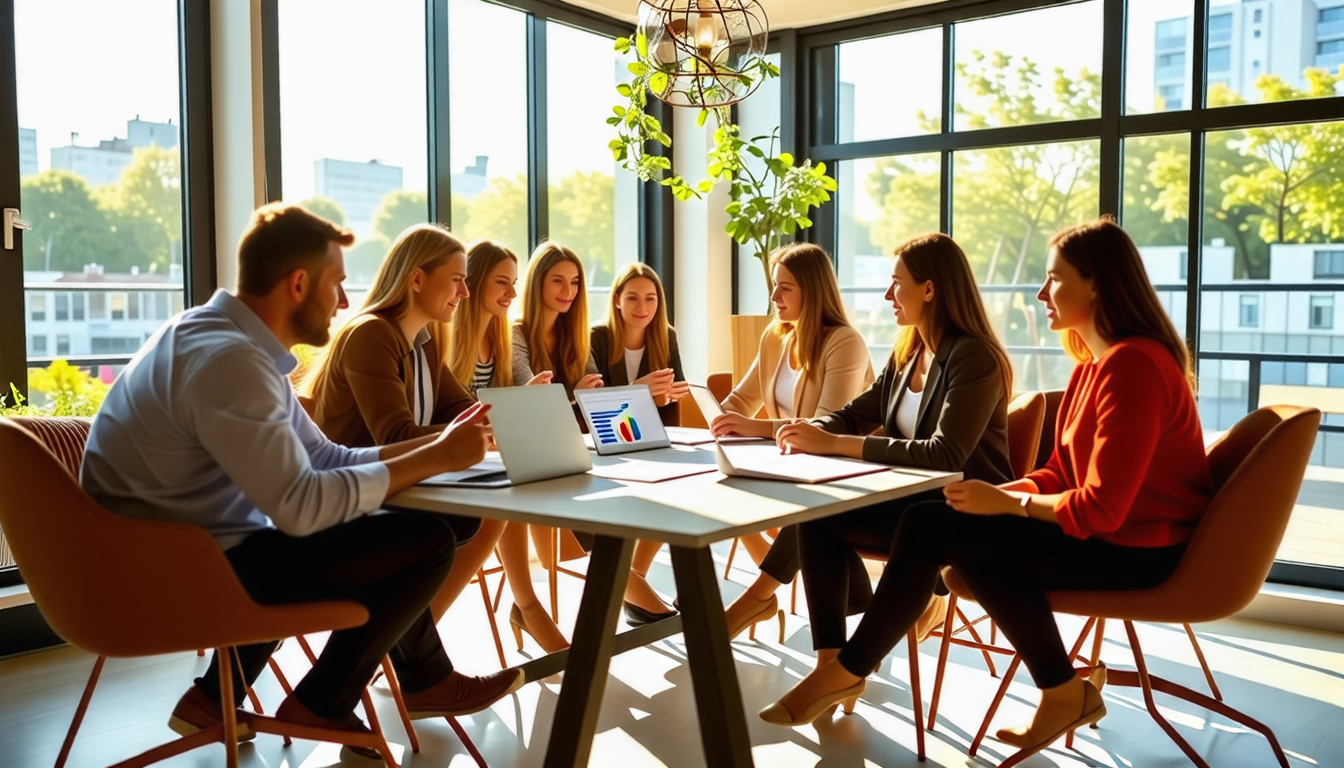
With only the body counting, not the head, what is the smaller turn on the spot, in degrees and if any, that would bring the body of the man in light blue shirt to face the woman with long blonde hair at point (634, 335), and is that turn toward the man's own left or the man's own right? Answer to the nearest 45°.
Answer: approximately 45° to the man's own left

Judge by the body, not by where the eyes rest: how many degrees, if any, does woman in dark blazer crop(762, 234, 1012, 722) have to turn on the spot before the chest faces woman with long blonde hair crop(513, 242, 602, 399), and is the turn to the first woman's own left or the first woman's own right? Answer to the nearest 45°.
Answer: approximately 45° to the first woman's own right

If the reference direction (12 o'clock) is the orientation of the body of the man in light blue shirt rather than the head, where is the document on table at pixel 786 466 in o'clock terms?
The document on table is roughly at 12 o'clock from the man in light blue shirt.

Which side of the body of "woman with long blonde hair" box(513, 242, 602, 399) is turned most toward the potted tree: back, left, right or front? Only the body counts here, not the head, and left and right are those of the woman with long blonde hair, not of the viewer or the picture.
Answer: left

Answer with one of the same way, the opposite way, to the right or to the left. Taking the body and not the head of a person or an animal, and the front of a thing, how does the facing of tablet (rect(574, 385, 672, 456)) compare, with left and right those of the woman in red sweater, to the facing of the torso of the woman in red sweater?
to the left

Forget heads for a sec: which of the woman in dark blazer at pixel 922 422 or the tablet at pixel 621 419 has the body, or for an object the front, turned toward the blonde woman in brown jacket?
the woman in dark blazer

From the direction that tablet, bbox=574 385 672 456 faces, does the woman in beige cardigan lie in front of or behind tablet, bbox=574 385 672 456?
behind

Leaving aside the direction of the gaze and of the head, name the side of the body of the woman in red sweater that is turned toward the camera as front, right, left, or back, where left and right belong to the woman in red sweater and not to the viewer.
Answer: left

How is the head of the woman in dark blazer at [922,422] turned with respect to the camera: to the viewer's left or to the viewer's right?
to the viewer's left

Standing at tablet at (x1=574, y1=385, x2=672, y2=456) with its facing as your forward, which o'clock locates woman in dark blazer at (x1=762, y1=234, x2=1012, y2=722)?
The woman in dark blazer is roughly at 9 o'clock from the tablet.

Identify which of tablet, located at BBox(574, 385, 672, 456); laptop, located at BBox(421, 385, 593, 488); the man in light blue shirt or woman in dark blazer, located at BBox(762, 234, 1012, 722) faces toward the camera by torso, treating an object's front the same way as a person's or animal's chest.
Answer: tablet, located at BBox(574, 385, 672, 456)

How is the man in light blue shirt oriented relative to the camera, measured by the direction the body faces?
to the viewer's right
